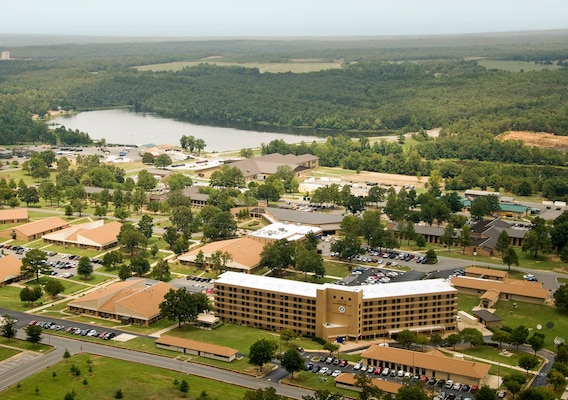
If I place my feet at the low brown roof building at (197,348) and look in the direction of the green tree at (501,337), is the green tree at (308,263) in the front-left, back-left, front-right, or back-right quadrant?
front-left

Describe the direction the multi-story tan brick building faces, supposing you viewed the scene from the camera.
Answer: facing the viewer

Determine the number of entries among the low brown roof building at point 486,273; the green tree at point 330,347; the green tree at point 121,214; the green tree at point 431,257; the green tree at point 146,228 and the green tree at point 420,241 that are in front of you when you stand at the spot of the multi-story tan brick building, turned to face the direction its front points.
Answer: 1

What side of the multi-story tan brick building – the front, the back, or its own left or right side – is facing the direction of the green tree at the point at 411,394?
front

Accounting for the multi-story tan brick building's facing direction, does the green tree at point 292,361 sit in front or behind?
in front

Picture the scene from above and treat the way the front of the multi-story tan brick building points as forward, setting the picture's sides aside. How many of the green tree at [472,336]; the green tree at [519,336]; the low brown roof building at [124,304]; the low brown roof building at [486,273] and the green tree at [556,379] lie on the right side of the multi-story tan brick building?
1

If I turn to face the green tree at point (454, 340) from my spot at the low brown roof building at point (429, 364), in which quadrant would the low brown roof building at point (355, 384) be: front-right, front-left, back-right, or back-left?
back-left

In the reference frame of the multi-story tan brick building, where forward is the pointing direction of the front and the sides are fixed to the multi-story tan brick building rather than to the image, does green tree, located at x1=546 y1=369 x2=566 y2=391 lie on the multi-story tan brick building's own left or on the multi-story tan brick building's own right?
on the multi-story tan brick building's own left

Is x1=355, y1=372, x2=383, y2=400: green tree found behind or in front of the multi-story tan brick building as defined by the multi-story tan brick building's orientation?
in front

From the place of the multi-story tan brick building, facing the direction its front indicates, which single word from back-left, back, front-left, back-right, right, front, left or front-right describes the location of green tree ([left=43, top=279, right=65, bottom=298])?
right

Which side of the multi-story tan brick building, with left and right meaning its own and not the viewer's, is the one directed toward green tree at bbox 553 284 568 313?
left

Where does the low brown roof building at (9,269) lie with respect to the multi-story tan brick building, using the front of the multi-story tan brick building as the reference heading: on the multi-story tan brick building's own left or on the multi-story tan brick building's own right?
on the multi-story tan brick building's own right

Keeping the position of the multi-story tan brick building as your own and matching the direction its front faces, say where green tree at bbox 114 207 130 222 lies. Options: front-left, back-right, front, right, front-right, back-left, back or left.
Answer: back-right

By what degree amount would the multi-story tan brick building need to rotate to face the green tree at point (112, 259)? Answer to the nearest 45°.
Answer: approximately 135° to its right

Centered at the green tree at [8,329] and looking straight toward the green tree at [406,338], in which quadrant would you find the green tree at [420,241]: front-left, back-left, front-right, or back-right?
front-left

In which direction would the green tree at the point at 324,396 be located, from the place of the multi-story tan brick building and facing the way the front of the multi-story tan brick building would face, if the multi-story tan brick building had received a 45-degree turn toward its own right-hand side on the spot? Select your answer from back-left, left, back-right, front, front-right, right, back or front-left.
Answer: front-left

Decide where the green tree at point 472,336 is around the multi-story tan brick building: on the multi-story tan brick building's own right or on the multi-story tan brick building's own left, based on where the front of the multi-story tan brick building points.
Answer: on the multi-story tan brick building's own left
